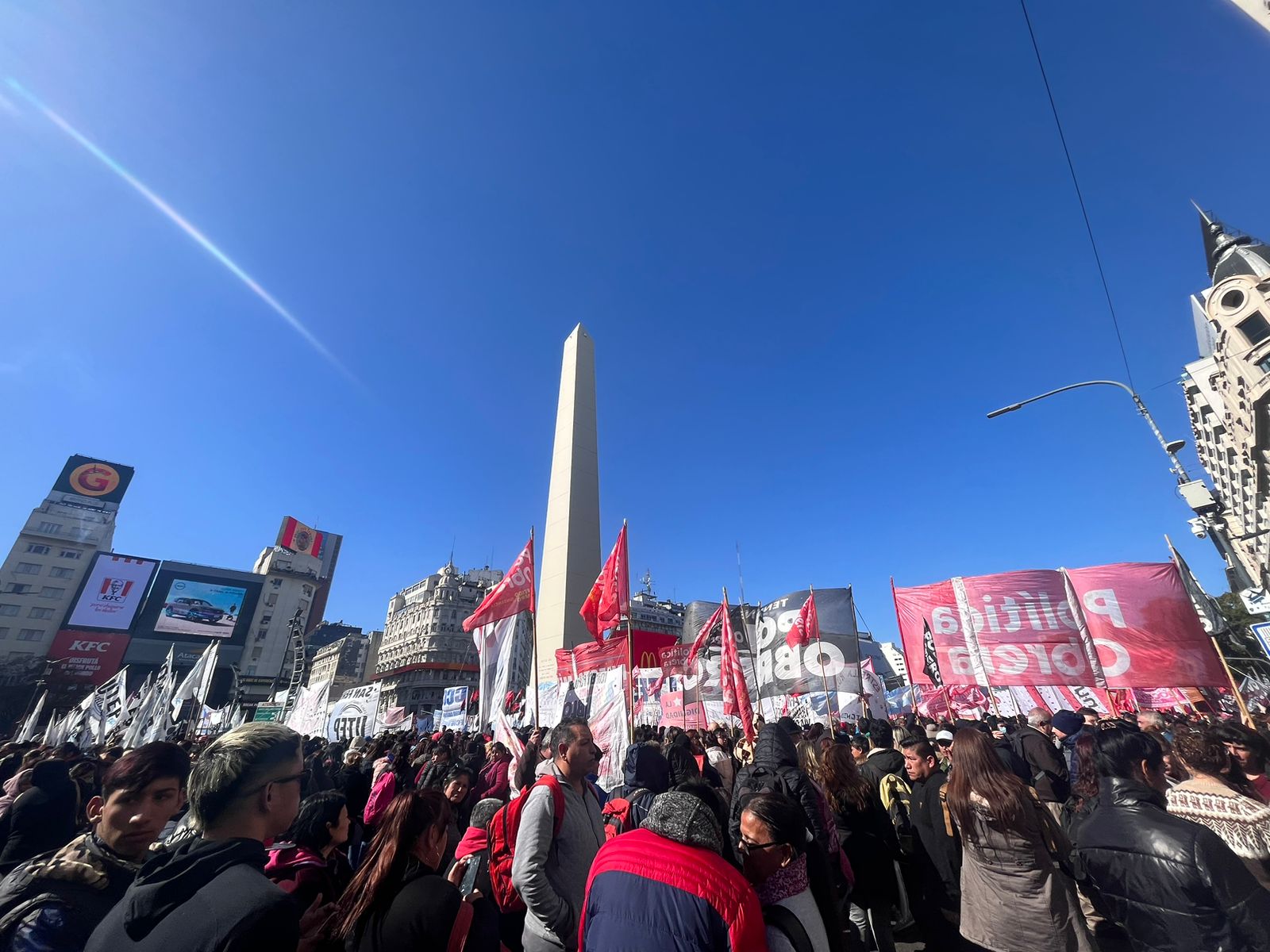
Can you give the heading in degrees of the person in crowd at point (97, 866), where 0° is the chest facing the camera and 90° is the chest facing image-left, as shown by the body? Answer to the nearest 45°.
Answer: approximately 315°

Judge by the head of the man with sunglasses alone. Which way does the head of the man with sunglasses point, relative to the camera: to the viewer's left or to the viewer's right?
to the viewer's right

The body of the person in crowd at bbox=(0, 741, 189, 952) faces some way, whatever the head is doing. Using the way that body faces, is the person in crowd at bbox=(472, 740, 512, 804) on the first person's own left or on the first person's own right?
on the first person's own left

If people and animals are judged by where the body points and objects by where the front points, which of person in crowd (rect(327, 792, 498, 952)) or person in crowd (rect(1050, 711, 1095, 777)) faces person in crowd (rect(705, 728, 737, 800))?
person in crowd (rect(327, 792, 498, 952))

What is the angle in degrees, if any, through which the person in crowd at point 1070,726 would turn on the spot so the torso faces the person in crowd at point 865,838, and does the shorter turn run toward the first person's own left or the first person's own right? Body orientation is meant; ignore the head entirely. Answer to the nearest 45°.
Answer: approximately 180°

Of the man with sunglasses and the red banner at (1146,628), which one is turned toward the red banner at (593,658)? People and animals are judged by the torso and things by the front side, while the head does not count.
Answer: the man with sunglasses

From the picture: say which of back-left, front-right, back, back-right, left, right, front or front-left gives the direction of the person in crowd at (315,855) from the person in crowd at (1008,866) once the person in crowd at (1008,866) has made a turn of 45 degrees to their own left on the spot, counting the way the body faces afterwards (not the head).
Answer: left

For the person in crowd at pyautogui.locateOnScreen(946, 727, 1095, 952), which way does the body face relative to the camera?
away from the camera
